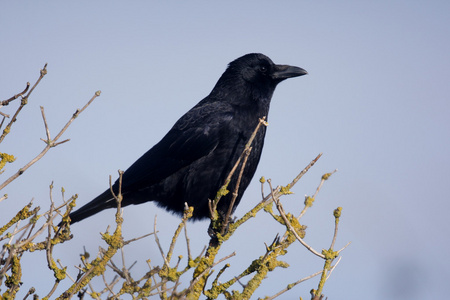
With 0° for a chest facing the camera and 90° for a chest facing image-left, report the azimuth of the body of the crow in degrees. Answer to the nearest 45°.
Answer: approximately 270°

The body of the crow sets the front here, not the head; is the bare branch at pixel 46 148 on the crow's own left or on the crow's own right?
on the crow's own right
